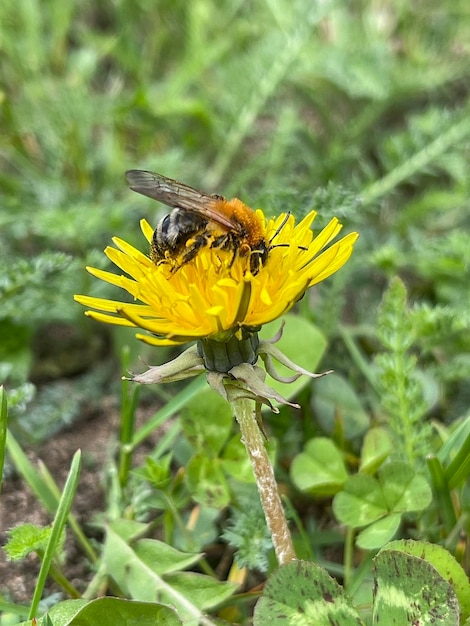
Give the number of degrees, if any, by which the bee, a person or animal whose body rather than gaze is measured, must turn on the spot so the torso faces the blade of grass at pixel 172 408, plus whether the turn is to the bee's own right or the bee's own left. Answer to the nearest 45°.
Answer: approximately 135° to the bee's own left

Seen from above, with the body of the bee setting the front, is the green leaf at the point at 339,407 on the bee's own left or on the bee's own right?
on the bee's own left

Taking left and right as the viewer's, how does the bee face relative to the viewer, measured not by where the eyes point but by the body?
facing to the right of the viewer

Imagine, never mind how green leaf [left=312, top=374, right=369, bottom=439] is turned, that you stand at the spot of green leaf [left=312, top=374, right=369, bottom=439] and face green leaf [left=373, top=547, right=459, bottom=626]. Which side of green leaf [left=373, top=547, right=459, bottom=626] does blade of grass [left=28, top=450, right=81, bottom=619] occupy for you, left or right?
right

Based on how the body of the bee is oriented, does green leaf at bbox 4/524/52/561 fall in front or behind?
behind

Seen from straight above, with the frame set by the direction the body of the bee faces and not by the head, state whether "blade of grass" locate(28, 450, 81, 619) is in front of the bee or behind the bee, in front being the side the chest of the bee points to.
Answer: behind
